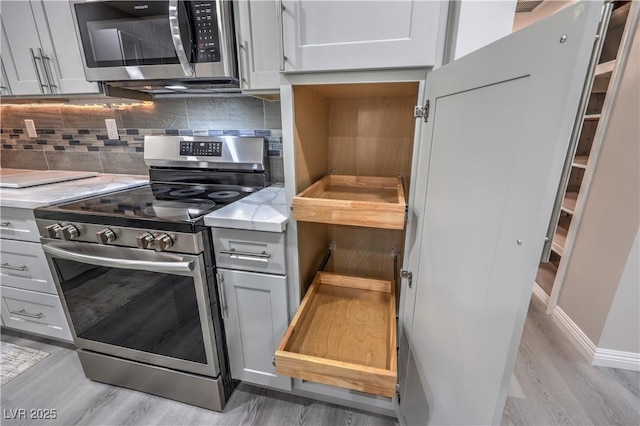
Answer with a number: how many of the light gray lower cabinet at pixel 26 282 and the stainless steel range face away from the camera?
0

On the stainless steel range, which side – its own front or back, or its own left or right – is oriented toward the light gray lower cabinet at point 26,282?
right

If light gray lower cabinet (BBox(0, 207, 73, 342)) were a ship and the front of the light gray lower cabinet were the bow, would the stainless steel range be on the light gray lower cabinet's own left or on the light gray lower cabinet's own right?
on the light gray lower cabinet's own left

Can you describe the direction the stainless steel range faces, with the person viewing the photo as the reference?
facing the viewer and to the left of the viewer

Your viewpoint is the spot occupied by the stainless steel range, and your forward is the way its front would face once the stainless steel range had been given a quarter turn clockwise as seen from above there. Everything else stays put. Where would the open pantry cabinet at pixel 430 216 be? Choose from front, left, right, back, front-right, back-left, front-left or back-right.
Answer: back

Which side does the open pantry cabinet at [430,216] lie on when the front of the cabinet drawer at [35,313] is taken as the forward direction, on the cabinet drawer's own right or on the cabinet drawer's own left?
on the cabinet drawer's own left

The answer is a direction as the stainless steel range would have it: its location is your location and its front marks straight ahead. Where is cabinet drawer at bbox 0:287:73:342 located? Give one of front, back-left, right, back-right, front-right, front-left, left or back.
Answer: right

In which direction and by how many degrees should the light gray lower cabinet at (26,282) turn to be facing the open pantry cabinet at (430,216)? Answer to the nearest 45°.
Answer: approximately 90° to its left

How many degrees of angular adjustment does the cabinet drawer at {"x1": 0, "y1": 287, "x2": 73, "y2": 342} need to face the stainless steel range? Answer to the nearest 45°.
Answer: approximately 90° to its left
